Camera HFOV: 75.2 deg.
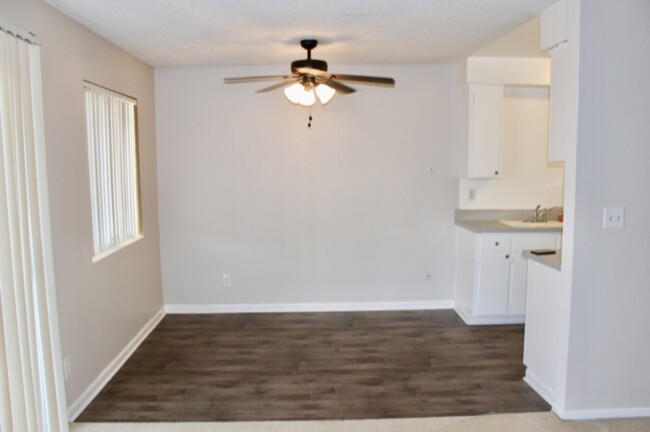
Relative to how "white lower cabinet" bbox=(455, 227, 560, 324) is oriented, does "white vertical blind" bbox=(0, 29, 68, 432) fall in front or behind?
in front

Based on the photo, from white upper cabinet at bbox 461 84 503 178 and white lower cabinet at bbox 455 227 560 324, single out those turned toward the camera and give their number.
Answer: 2

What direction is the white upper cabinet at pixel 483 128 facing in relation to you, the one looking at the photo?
facing the viewer

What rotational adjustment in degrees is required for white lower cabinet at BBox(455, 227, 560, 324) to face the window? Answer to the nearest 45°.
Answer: approximately 45° to its right

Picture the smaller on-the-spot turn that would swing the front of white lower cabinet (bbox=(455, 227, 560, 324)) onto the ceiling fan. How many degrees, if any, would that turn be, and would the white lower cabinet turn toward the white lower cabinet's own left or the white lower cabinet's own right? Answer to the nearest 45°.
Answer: approximately 45° to the white lower cabinet's own right

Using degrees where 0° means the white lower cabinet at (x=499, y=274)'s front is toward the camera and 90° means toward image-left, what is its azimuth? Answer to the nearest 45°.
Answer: approximately 0°

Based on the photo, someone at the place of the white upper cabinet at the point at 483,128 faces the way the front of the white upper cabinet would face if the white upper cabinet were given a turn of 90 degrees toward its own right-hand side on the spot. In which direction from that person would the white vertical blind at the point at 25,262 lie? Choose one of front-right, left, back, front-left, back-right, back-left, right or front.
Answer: front-left

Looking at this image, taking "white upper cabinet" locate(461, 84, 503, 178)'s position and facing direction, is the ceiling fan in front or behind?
in front

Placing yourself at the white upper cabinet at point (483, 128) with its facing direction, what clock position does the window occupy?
The window is roughly at 2 o'clock from the white upper cabinet.
